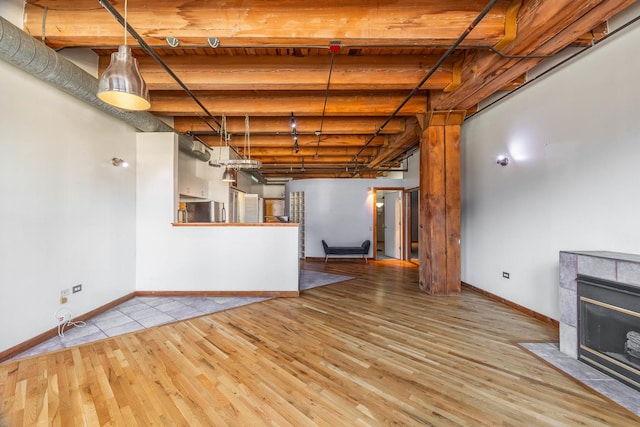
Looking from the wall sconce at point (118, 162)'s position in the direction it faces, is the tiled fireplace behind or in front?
in front

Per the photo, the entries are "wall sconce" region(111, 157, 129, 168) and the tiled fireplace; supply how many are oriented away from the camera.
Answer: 0

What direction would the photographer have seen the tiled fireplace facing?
facing the viewer and to the left of the viewer

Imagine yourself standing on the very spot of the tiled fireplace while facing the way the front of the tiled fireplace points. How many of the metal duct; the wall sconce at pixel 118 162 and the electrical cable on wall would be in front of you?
3

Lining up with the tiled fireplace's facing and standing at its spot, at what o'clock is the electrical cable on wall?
The electrical cable on wall is roughly at 12 o'clock from the tiled fireplace.

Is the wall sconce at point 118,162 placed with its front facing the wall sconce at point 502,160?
yes

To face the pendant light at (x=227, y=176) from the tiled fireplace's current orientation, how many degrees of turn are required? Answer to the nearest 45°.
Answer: approximately 45° to its right

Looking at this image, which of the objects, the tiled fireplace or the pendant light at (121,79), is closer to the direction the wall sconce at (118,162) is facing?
the tiled fireplace

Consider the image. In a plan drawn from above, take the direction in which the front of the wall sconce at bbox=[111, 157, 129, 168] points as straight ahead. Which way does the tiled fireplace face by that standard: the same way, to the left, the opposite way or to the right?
the opposite way

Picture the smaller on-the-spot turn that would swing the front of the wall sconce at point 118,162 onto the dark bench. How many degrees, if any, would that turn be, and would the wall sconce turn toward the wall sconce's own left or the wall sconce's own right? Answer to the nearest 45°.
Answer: approximately 45° to the wall sconce's own left

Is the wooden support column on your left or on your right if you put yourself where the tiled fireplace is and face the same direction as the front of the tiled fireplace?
on your right

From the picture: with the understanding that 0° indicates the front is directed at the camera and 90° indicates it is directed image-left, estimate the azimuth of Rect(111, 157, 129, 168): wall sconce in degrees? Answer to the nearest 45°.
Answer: approximately 315°
